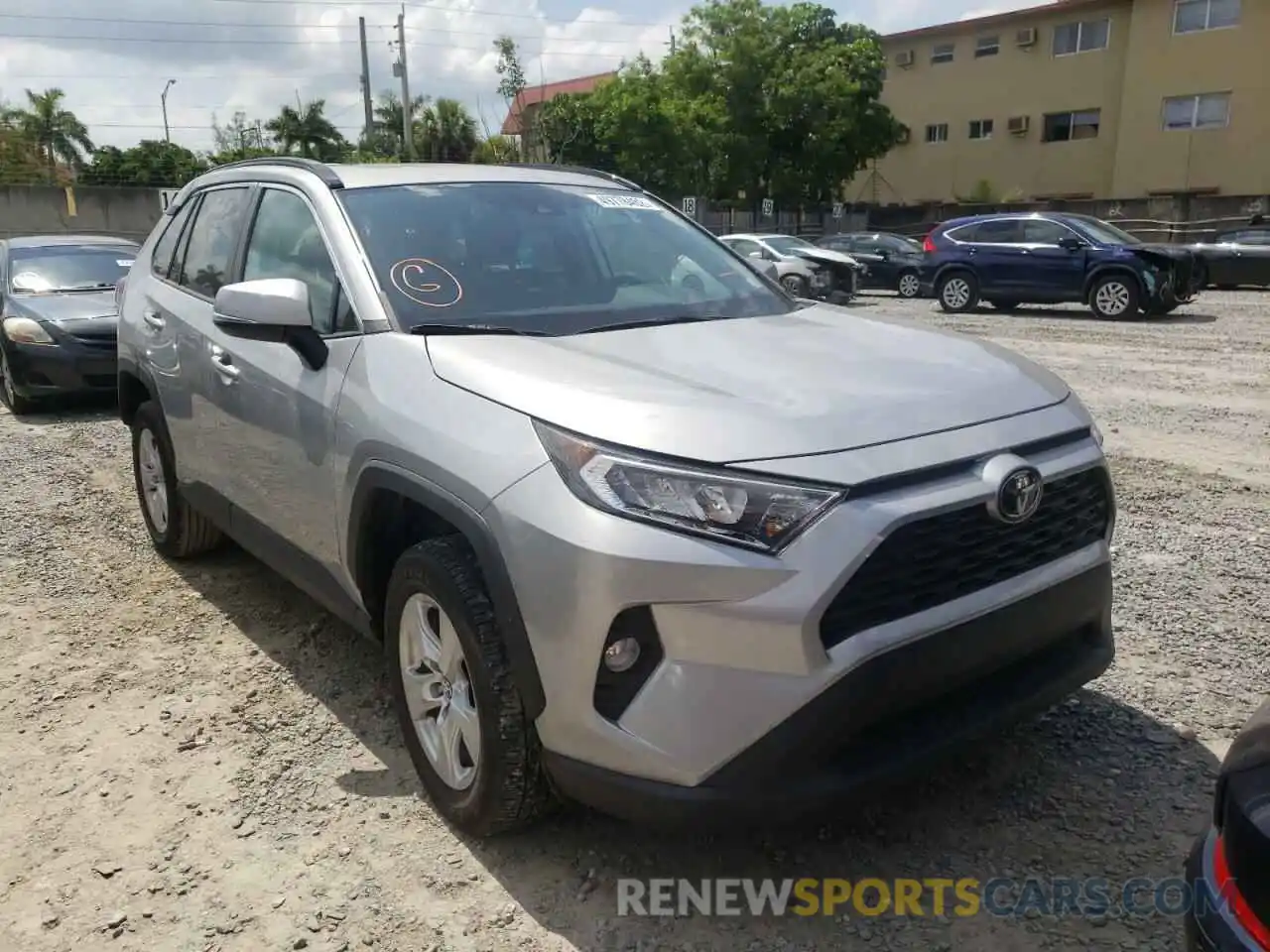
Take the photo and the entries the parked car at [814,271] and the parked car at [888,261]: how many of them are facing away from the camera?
0

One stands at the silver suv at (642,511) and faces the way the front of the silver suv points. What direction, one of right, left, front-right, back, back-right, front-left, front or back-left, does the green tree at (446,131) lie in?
back-left

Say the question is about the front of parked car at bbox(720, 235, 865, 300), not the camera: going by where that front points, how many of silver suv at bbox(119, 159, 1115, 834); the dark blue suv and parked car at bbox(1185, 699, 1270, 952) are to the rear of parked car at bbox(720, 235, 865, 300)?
0

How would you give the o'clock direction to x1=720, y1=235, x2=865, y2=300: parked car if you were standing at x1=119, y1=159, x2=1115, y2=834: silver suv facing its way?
The parked car is roughly at 8 o'clock from the silver suv.

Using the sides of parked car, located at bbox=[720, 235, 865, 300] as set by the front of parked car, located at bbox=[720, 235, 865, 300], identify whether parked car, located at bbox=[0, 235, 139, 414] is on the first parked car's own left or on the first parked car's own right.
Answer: on the first parked car's own right

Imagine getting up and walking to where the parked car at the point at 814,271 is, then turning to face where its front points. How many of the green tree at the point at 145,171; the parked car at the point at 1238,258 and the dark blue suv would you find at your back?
1

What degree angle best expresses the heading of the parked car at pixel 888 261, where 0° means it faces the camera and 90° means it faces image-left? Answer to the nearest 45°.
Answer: approximately 315°

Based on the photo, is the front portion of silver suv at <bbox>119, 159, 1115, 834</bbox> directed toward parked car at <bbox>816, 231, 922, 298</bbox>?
no

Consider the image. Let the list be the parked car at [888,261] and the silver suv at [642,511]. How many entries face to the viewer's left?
0

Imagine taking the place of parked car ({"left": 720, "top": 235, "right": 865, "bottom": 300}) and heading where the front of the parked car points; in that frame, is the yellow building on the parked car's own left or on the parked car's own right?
on the parked car's own left

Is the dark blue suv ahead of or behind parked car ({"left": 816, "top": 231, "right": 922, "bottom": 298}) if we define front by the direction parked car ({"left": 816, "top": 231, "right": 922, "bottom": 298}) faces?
ahead

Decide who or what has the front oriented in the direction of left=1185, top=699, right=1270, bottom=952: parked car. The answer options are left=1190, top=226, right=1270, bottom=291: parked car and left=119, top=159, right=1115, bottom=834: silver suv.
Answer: the silver suv

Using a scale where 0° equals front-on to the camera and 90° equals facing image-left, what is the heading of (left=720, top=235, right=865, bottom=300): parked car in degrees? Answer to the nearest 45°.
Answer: approximately 315°
